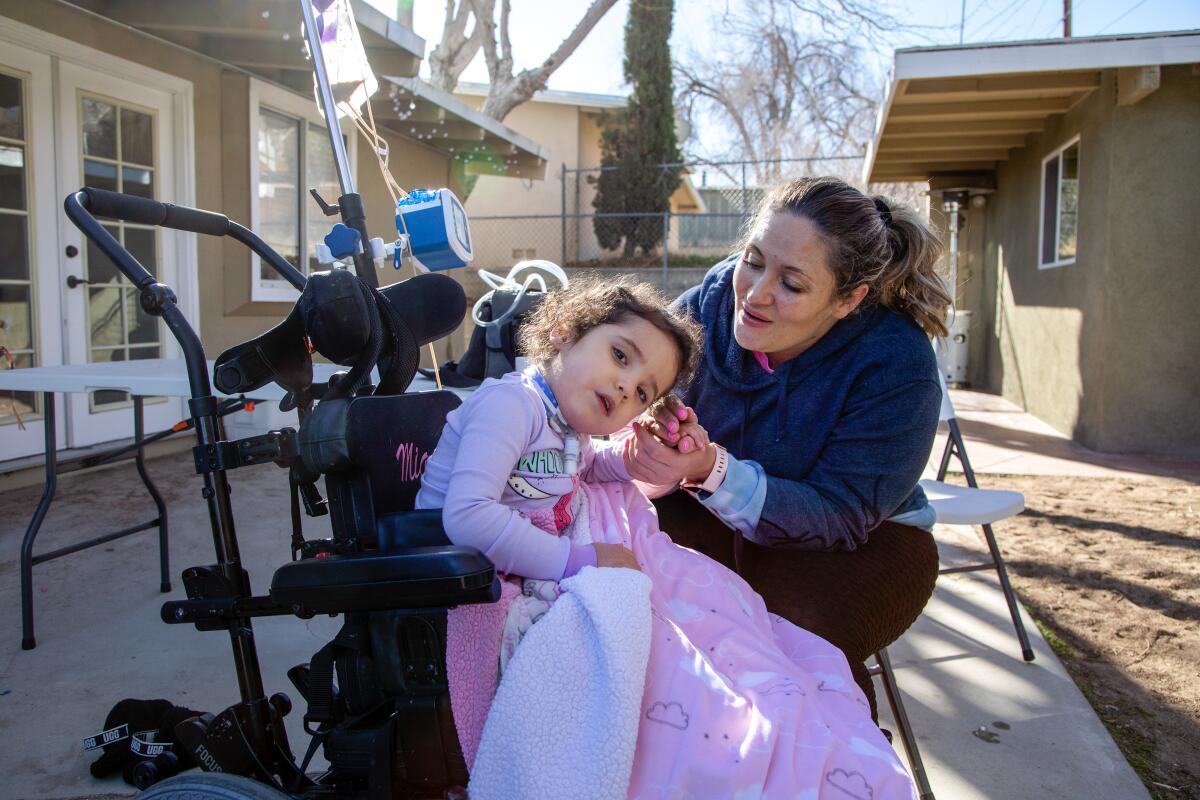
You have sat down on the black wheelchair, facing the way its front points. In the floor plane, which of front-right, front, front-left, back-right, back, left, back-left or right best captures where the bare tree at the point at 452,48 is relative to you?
back-left

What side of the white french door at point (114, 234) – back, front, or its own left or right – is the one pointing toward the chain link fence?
left

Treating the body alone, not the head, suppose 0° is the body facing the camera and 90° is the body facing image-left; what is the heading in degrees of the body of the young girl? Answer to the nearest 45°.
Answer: approximately 315°

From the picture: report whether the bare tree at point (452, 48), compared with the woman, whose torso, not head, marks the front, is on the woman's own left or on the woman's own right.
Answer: on the woman's own right

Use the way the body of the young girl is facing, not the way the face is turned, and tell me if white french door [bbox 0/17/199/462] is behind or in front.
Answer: behind
